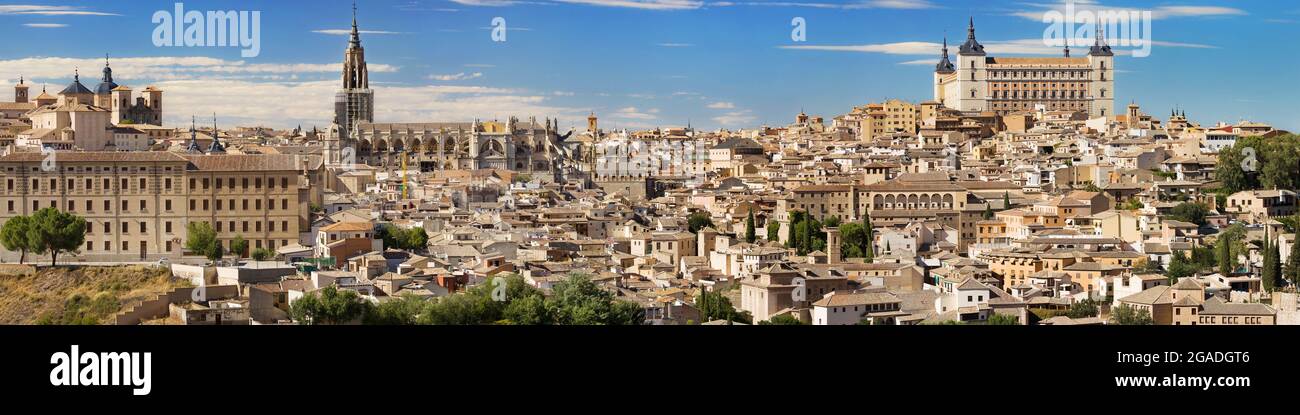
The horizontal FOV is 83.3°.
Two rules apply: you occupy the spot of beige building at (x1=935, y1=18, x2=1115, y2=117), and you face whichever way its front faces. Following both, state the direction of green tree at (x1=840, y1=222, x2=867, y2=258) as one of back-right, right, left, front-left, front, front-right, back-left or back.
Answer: front

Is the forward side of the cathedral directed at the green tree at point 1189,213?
no

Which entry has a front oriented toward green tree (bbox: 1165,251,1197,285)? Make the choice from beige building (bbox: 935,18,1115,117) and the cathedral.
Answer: the beige building

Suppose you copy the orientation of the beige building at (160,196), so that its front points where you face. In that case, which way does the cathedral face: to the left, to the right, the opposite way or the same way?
to the right

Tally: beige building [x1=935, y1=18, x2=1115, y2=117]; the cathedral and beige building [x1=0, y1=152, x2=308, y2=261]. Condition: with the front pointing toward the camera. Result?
2

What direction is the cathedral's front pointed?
to the viewer's left

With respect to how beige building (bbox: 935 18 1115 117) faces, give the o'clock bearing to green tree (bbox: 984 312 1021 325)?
The green tree is roughly at 12 o'clock from the beige building.

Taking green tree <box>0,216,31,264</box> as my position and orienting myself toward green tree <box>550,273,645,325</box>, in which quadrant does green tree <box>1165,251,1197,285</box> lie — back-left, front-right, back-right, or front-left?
front-left

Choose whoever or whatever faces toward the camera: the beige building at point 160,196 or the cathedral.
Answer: the beige building

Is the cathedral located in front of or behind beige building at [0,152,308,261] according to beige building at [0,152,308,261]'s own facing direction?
behind

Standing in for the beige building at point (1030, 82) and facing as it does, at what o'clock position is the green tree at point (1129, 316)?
The green tree is roughly at 12 o'clock from the beige building.

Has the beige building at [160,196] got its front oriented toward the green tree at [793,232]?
no

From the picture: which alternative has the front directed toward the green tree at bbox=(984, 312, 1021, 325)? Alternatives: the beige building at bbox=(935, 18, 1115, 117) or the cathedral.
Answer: the beige building

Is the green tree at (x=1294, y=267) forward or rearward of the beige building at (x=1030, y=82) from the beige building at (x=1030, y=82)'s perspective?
forward

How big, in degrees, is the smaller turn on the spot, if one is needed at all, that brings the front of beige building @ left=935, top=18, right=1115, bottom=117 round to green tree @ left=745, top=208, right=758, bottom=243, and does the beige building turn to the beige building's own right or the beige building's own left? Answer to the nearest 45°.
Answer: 0° — it already faces it

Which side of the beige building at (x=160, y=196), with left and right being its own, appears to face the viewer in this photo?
front

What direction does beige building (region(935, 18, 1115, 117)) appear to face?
toward the camera
